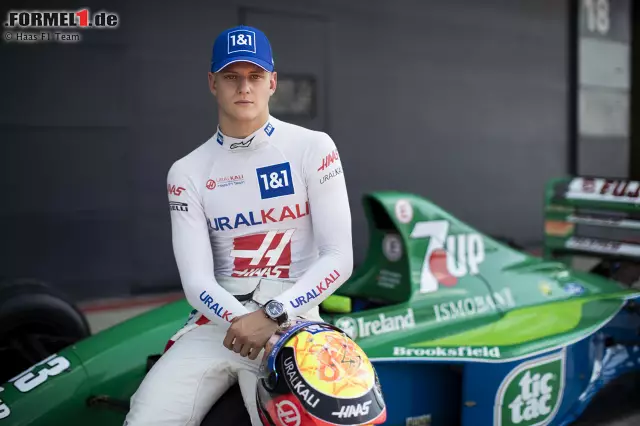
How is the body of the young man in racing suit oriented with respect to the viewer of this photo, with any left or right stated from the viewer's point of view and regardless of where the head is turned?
facing the viewer

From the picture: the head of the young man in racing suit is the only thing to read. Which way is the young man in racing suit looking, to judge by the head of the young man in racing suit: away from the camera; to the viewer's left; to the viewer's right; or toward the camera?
toward the camera

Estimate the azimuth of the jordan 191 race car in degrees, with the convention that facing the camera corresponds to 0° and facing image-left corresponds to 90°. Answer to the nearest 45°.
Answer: approximately 45°
